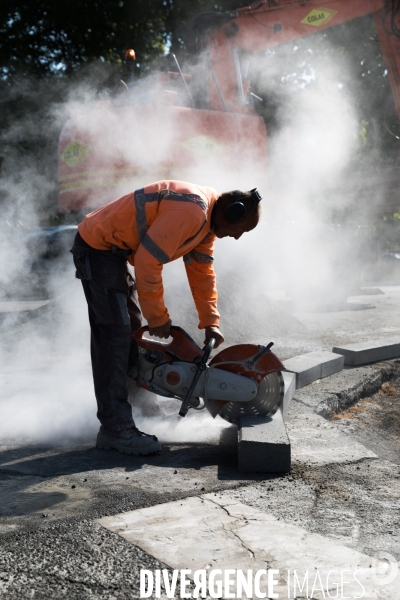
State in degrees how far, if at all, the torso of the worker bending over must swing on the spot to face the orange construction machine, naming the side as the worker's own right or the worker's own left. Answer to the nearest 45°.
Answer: approximately 90° to the worker's own left

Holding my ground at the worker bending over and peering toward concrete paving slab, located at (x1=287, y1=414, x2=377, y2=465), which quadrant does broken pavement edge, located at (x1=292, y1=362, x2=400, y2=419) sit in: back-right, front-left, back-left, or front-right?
front-left

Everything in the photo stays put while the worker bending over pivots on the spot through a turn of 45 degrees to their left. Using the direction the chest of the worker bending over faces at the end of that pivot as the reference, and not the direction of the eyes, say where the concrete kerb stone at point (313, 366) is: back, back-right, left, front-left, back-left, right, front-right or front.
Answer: front

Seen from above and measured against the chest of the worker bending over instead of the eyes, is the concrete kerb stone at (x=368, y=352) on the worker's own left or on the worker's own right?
on the worker's own left

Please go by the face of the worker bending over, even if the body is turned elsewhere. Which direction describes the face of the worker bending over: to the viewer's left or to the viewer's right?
to the viewer's right

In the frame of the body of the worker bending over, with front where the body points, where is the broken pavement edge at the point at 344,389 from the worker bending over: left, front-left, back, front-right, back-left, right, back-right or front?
front-left

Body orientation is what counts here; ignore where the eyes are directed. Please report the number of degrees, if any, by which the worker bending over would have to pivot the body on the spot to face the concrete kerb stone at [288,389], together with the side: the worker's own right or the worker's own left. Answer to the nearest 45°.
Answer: approximately 45° to the worker's own left

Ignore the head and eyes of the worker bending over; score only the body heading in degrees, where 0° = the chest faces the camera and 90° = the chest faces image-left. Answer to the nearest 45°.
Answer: approximately 270°
